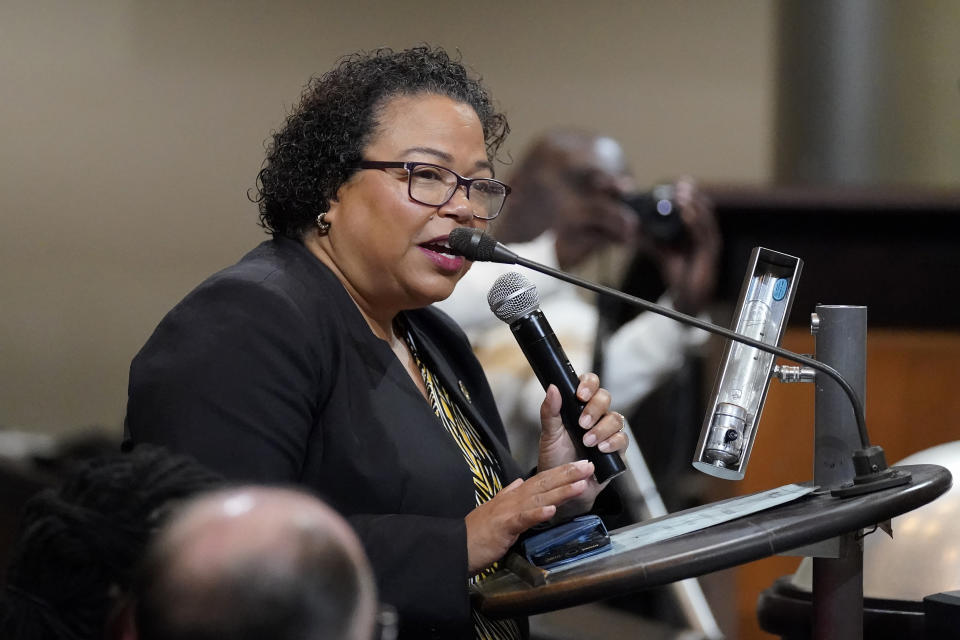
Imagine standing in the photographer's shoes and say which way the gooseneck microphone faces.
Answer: facing to the left of the viewer

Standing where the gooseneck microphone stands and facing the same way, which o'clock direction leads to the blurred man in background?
The blurred man in background is roughly at 3 o'clock from the gooseneck microphone.
